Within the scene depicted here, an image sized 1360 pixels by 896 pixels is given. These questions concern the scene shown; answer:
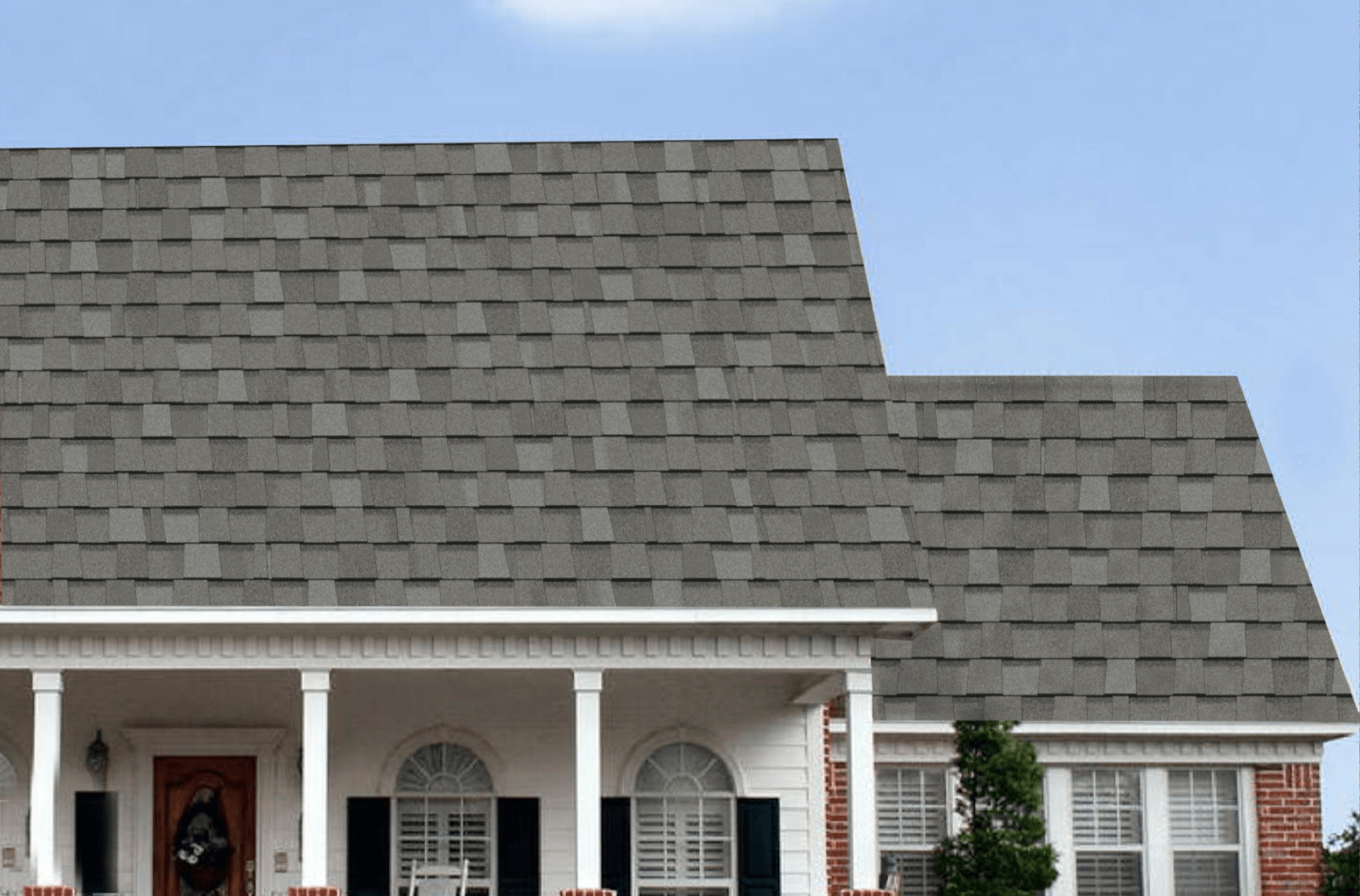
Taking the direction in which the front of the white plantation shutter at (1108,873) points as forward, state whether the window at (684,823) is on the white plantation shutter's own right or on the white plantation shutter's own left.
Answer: on the white plantation shutter's own right

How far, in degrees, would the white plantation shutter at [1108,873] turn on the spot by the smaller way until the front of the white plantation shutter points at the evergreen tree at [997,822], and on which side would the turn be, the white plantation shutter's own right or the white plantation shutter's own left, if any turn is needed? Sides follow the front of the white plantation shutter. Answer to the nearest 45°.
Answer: approximately 45° to the white plantation shutter's own right

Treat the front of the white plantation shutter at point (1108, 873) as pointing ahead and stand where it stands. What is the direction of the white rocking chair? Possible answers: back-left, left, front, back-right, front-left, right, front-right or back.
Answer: front-right

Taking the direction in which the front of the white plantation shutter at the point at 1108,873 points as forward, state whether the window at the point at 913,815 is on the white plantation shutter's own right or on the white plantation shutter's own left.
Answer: on the white plantation shutter's own right

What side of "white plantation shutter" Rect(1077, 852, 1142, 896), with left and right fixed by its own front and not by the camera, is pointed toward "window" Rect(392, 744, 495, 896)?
right

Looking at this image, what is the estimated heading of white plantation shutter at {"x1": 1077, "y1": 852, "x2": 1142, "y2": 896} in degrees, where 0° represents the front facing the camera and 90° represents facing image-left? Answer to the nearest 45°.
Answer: approximately 0°

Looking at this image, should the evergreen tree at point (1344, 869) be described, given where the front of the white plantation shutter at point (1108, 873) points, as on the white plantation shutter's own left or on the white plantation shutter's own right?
on the white plantation shutter's own left

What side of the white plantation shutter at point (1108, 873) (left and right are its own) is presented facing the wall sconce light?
right
